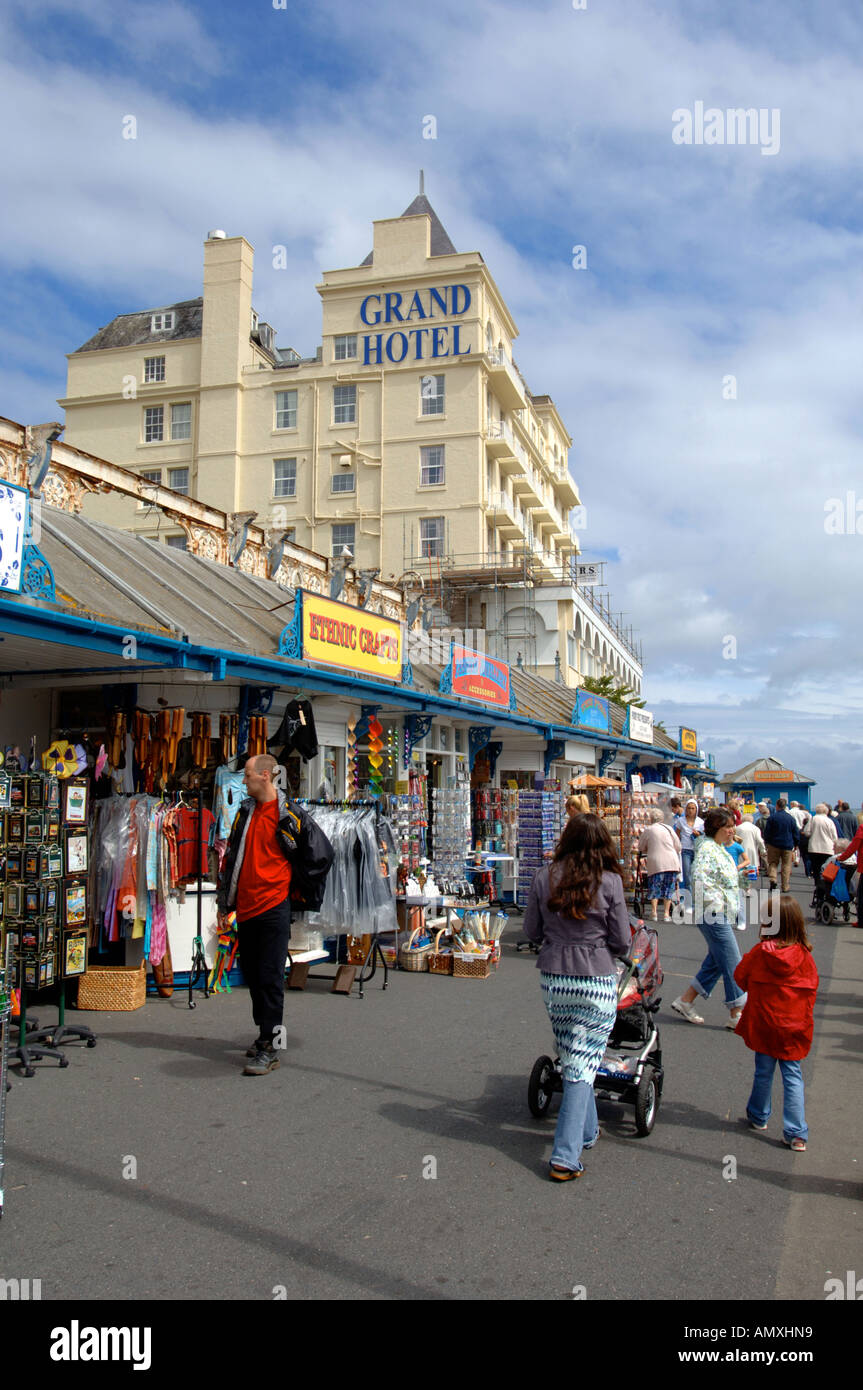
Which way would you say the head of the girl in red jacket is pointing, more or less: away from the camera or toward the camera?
away from the camera

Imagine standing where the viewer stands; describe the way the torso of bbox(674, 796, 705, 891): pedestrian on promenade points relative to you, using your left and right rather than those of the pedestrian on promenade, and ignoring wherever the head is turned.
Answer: facing the viewer

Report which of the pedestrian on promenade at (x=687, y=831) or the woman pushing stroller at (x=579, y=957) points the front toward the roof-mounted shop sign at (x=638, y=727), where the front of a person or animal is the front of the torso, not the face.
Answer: the woman pushing stroller

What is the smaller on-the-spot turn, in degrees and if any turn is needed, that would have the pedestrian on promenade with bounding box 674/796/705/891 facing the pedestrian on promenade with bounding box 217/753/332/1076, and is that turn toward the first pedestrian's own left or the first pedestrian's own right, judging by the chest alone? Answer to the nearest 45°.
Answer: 0° — they already face them

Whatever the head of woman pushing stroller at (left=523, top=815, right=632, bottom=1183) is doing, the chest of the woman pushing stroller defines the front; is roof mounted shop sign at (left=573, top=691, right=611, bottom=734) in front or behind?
in front

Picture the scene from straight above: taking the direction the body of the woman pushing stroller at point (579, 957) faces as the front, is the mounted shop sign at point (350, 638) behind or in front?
in front

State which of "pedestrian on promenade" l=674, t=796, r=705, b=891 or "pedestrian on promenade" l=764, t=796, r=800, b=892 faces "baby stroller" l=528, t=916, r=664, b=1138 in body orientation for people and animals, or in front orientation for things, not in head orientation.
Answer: "pedestrian on promenade" l=674, t=796, r=705, b=891

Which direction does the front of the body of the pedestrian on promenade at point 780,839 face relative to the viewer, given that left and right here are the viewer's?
facing away from the viewer

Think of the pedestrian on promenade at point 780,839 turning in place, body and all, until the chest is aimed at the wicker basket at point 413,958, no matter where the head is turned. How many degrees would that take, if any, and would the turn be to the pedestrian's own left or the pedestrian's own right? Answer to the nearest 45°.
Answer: approximately 135° to the pedestrian's own left

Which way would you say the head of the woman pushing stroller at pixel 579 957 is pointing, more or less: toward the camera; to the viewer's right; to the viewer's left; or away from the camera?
away from the camera

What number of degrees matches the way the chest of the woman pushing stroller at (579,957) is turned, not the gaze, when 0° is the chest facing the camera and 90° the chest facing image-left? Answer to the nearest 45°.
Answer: approximately 180°

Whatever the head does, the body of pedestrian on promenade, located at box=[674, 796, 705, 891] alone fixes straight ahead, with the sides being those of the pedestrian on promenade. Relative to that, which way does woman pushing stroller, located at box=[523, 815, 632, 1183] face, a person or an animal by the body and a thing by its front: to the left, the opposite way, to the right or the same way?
the opposite way

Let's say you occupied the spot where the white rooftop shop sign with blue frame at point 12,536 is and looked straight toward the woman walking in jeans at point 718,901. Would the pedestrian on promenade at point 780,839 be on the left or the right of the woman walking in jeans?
left
